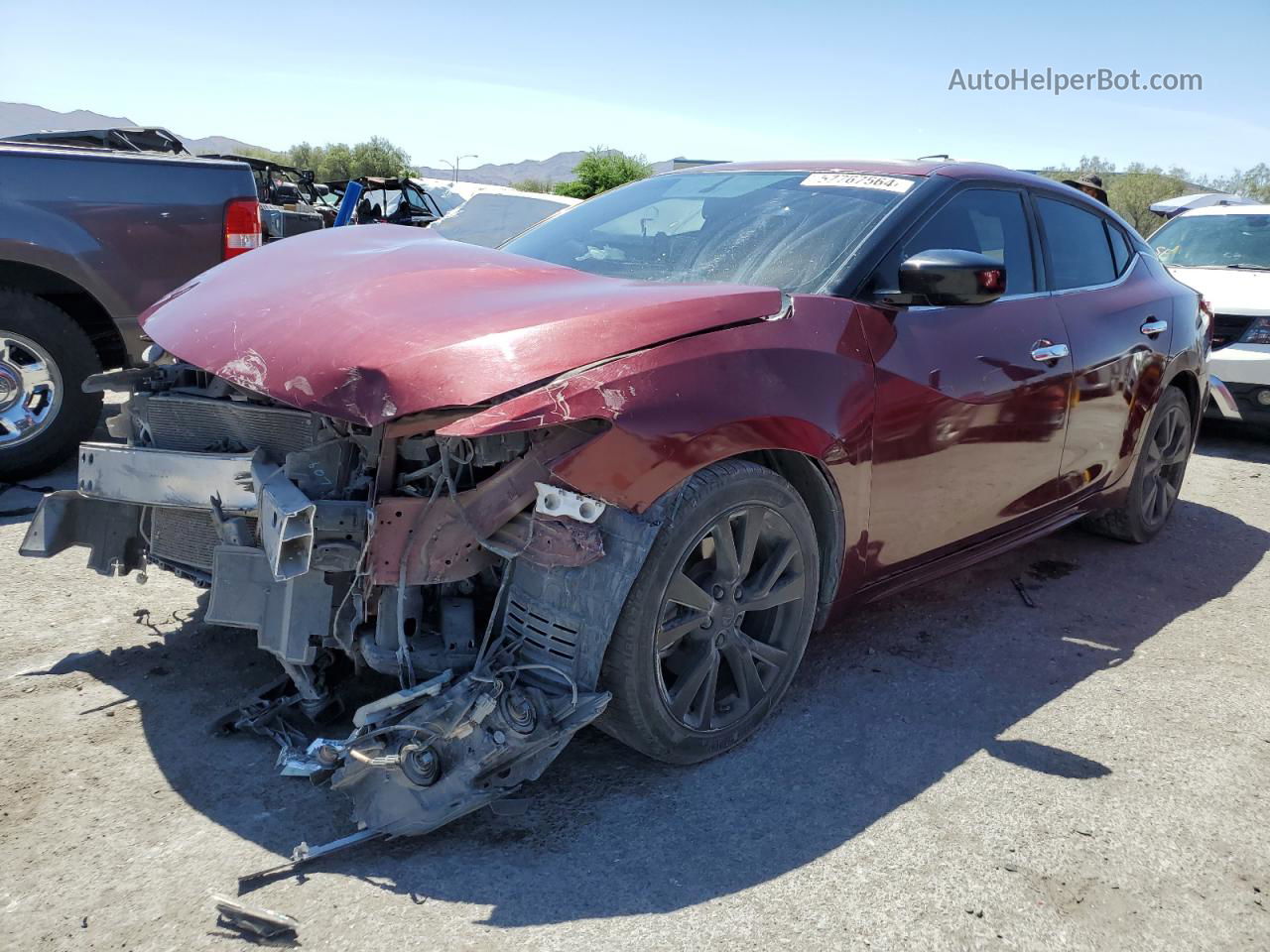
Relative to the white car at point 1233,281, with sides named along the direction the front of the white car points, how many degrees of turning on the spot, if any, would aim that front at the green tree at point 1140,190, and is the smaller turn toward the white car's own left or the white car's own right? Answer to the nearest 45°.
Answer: approximately 135° to the white car's own right

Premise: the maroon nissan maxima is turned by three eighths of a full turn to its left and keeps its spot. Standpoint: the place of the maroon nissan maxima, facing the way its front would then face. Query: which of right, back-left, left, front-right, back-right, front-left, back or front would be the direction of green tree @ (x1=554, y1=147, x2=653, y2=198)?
left

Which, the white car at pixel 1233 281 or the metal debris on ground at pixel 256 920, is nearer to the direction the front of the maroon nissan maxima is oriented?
the metal debris on ground

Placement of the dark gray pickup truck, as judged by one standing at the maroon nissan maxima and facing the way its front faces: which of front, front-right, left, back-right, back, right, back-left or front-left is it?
right

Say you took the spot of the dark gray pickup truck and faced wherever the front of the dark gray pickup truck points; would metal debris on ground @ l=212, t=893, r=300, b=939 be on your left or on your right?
on your left

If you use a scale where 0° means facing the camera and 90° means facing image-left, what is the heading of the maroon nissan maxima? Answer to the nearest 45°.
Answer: approximately 45°

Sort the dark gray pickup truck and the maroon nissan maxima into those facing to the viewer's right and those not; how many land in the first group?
0

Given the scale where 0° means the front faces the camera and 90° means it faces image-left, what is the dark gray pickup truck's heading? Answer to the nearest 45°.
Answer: approximately 90°

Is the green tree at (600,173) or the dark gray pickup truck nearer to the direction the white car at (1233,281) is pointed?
the dark gray pickup truck

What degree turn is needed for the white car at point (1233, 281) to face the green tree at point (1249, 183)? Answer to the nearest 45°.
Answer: approximately 135° to its right

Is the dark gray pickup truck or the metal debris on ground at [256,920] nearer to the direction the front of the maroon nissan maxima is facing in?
the metal debris on ground
